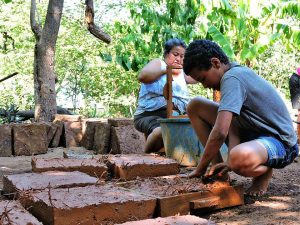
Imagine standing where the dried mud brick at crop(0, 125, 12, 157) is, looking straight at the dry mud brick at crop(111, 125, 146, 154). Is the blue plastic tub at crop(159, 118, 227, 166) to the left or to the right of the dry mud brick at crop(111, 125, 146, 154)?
right

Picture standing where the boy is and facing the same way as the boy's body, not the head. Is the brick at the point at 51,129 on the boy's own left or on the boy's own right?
on the boy's own right

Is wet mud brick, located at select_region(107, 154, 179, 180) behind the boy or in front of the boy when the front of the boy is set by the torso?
in front

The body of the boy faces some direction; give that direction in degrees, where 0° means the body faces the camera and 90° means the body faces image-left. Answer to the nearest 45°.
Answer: approximately 90°

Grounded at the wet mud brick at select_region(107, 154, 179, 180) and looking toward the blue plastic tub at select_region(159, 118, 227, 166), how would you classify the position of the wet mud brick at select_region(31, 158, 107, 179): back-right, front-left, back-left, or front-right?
back-left

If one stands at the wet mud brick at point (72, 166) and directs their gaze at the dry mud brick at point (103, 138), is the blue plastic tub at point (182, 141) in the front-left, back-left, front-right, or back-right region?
front-right

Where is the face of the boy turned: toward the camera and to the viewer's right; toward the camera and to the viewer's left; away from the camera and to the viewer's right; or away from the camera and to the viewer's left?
toward the camera and to the viewer's left

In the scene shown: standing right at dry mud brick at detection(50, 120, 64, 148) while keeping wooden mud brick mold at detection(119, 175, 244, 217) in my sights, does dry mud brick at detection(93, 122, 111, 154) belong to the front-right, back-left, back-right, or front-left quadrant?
front-left
